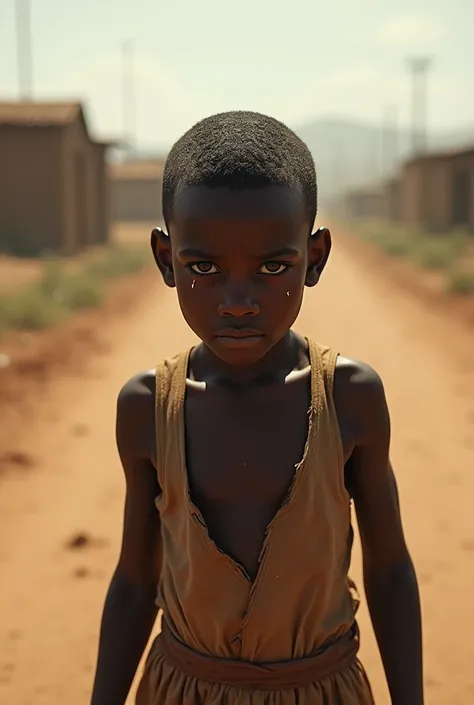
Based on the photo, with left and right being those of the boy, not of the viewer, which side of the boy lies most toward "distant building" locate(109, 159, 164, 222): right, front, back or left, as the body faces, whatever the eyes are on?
back

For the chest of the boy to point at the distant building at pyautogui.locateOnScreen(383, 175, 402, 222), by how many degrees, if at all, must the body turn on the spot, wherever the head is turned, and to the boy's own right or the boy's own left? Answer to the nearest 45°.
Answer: approximately 180°

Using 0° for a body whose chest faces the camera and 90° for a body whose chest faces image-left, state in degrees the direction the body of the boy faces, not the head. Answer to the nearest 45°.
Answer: approximately 0°

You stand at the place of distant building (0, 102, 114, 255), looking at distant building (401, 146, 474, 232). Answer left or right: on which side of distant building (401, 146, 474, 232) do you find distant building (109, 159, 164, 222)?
left

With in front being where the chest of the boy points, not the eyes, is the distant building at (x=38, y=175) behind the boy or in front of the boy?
behind

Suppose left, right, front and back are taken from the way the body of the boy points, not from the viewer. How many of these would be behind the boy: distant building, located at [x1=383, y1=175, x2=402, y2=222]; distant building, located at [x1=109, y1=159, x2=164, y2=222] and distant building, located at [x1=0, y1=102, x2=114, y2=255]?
3

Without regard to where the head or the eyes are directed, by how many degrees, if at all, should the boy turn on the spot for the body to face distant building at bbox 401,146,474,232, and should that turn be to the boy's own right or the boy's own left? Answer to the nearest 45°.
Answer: approximately 180°
